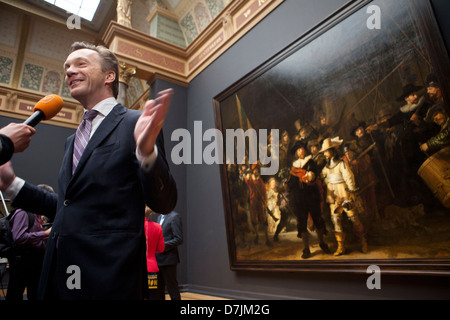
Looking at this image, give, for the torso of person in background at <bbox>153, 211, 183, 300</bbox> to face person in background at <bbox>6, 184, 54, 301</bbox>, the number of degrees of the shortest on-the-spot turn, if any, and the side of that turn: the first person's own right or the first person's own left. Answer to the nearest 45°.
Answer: approximately 45° to the first person's own right

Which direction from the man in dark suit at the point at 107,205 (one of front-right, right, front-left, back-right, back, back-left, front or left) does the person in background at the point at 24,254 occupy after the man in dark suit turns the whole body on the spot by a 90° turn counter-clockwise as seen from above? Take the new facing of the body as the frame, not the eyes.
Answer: back-left

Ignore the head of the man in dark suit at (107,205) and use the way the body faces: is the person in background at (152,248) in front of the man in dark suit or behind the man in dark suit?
behind

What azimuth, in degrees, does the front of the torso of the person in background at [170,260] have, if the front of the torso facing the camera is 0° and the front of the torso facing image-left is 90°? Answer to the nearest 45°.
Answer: approximately 45°

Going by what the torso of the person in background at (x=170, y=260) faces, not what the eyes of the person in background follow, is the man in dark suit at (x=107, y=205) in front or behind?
in front
